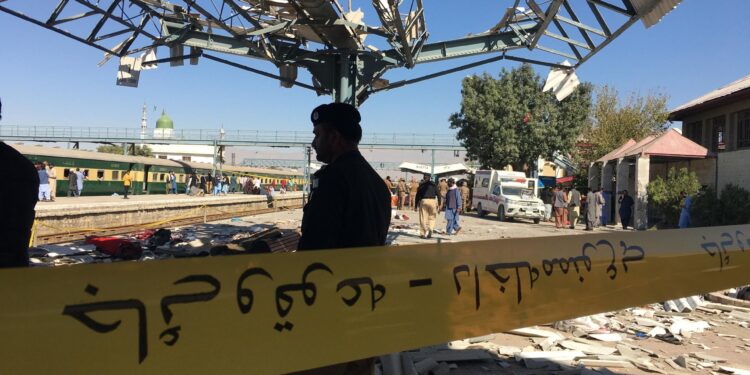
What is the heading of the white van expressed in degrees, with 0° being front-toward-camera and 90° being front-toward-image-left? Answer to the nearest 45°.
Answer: approximately 315°

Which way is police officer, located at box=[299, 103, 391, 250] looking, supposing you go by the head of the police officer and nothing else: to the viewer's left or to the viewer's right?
to the viewer's left

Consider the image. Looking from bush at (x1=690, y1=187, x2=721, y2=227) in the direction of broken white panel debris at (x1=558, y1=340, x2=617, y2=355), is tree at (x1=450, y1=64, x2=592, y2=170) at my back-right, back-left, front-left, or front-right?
back-right

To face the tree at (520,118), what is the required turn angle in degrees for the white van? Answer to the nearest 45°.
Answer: approximately 135° to its left

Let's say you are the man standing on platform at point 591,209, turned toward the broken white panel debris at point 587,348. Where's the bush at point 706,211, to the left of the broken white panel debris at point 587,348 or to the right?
left

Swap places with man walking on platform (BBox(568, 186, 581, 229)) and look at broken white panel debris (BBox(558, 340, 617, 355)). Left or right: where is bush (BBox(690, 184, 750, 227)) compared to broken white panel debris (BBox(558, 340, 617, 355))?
left

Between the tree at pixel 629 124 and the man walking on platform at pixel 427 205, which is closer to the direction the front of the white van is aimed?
the man walking on platform

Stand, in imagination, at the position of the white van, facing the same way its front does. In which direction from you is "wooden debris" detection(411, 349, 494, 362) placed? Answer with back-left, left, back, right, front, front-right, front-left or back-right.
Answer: front-right

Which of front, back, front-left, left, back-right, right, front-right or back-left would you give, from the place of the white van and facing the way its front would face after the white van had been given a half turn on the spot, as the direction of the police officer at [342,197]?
back-left

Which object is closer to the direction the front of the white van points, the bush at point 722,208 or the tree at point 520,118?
the bush
